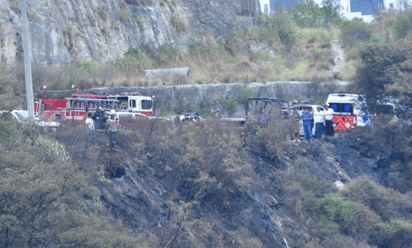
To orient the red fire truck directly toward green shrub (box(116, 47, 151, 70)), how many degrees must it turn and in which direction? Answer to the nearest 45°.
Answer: approximately 90° to its left

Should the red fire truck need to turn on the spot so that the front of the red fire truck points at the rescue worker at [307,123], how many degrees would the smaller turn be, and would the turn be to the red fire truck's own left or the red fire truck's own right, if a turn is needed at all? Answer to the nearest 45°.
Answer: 0° — it already faces them

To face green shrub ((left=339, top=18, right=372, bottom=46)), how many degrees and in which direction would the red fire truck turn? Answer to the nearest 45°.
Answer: approximately 45° to its left

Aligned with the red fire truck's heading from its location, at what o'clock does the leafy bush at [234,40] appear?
The leafy bush is roughly at 10 o'clock from the red fire truck.

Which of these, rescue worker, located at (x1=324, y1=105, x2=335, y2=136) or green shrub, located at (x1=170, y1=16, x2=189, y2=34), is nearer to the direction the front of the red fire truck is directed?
the rescue worker

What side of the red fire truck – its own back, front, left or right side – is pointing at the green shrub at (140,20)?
left

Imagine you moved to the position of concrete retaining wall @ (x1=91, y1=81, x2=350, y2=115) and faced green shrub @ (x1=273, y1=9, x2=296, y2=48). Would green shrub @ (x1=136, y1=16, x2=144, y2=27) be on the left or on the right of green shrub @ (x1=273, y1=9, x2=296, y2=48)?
left

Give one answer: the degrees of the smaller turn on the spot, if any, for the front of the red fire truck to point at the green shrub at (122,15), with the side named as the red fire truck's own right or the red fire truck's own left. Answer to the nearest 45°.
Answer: approximately 90° to the red fire truck's own left

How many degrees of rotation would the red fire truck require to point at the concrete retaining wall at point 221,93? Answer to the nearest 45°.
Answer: approximately 45° to its left

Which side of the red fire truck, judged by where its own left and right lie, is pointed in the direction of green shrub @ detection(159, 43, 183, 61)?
left

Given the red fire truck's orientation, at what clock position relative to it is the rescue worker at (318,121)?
The rescue worker is roughly at 12 o'clock from the red fire truck.

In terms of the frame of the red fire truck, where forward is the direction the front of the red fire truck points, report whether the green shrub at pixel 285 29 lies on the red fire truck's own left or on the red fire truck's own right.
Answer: on the red fire truck's own left

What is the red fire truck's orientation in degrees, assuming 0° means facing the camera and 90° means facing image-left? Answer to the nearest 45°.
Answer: approximately 270°
